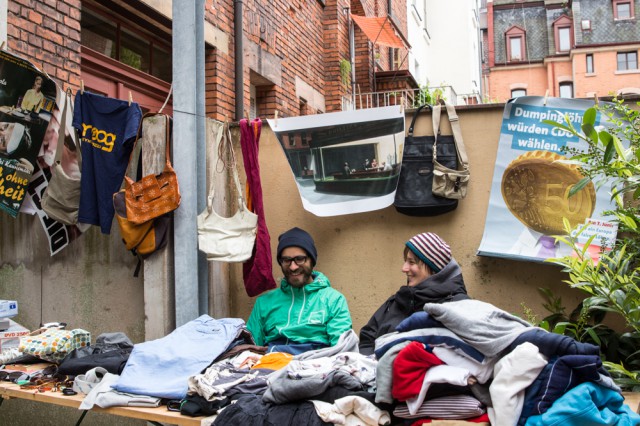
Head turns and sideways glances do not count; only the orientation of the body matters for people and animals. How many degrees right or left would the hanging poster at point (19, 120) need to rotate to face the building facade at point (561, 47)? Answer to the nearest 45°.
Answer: approximately 135° to its left

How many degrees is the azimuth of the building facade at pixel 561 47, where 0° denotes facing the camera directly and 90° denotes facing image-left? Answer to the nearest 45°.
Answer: approximately 0°

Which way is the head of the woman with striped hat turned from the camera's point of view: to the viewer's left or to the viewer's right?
to the viewer's left

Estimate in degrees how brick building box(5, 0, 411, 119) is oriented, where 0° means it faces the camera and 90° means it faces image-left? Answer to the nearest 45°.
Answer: approximately 315°

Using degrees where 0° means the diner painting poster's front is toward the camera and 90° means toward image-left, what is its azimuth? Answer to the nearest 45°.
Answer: approximately 0°

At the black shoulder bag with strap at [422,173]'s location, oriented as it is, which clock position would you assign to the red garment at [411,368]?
The red garment is roughly at 12 o'clock from the black shoulder bag with strap.

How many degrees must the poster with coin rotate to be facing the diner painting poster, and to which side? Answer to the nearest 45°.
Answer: approximately 90° to its right

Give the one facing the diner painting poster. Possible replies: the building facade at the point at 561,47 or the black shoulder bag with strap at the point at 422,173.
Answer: the building facade

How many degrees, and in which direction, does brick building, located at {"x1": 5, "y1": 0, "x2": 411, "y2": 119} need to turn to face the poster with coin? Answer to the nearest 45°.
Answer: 0° — it already faces it
